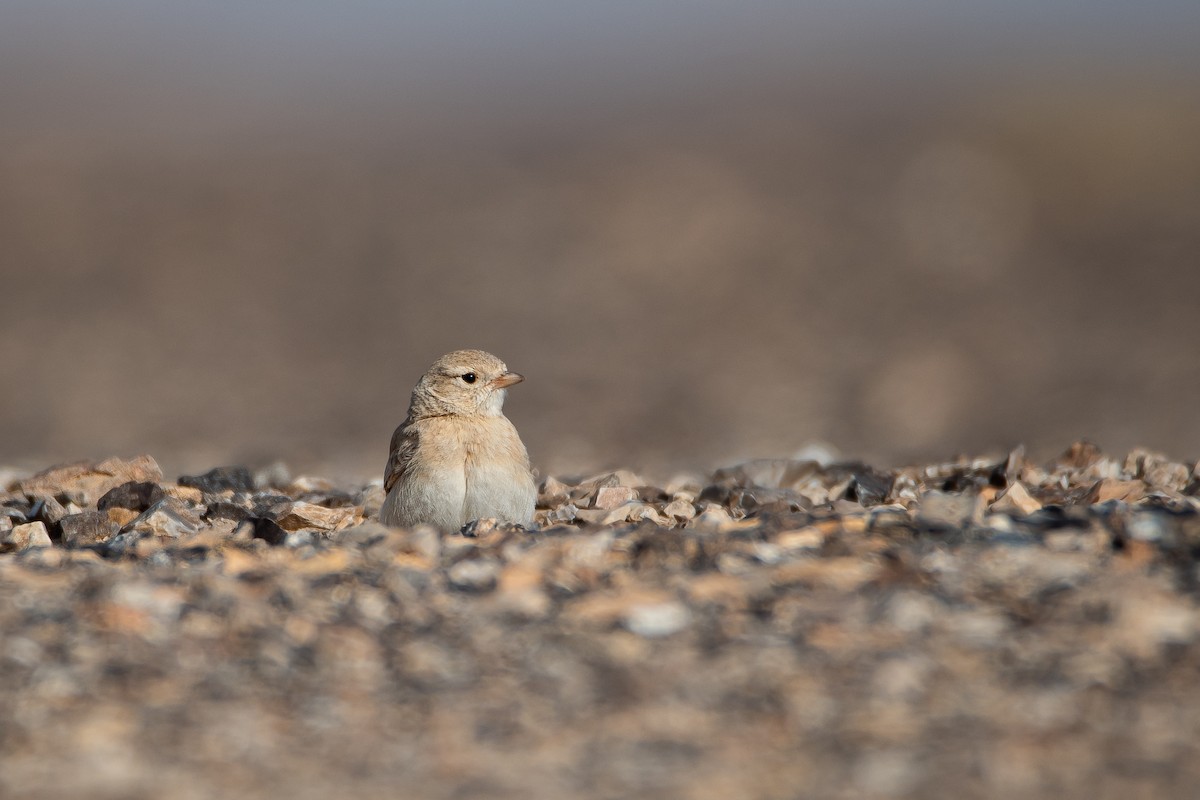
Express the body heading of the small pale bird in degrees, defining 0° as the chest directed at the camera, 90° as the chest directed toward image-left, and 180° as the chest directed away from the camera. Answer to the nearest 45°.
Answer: approximately 315°

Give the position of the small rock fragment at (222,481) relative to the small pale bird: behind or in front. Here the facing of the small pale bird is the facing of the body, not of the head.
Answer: behind

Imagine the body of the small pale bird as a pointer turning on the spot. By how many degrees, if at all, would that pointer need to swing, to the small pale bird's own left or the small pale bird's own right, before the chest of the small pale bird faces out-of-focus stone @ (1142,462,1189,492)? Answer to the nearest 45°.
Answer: approximately 45° to the small pale bird's own left

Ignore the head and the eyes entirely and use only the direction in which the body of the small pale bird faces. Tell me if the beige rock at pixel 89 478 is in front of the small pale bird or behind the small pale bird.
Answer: behind

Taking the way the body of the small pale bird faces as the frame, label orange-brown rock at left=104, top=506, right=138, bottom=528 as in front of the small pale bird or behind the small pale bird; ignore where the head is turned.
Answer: behind

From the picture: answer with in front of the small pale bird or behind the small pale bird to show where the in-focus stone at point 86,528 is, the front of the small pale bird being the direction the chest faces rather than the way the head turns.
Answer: behind
